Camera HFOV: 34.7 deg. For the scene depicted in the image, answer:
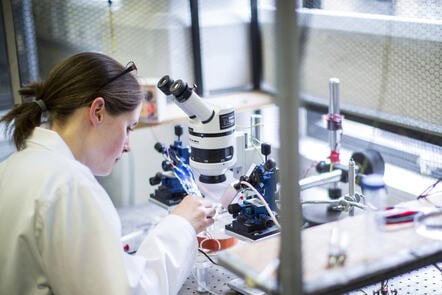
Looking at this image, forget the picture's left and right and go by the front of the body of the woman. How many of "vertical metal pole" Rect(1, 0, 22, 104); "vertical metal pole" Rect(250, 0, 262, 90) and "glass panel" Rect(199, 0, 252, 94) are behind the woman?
0

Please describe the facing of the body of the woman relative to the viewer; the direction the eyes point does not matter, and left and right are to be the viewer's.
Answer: facing away from the viewer and to the right of the viewer

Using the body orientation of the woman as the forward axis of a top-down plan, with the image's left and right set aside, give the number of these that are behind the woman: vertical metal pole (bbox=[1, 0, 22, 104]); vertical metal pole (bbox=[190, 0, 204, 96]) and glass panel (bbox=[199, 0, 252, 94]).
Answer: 0

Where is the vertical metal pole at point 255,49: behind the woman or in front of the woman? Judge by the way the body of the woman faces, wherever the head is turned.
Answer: in front

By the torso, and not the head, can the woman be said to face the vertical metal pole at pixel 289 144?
no

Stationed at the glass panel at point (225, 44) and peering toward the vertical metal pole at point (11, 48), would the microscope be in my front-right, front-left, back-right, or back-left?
front-left

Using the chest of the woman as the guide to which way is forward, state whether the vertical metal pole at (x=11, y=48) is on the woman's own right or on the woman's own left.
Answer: on the woman's own left
